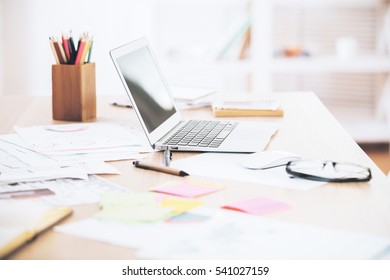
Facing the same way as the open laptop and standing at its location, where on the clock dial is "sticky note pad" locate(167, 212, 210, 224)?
The sticky note pad is roughly at 3 o'clock from the open laptop.

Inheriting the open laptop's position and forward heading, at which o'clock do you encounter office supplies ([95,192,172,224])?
The office supplies is roughly at 3 o'clock from the open laptop.

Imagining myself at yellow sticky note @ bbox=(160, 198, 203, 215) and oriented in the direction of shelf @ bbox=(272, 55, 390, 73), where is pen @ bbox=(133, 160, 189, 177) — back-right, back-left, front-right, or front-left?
front-left

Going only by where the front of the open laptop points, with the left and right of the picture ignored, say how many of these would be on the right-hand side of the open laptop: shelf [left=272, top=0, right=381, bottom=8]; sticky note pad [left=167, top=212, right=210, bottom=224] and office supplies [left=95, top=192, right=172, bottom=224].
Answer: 2

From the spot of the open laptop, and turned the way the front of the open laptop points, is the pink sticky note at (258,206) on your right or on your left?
on your right

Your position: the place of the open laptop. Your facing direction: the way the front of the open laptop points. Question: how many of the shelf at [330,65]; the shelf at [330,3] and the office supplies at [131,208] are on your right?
1

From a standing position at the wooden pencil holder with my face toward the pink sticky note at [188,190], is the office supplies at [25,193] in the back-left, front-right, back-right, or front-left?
front-right

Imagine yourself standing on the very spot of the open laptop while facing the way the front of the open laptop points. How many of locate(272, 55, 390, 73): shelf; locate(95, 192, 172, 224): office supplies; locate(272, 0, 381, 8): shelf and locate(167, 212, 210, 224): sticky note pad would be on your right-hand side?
2

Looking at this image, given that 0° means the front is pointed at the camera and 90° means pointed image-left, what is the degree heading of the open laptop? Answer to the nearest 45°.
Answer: approximately 270°
